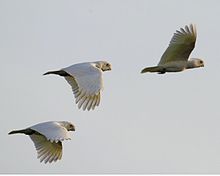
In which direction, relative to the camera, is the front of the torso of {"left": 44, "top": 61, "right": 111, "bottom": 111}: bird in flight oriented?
to the viewer's right

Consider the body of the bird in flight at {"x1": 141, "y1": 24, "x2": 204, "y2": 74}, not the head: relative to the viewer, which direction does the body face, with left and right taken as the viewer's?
facing to the right of the viewer

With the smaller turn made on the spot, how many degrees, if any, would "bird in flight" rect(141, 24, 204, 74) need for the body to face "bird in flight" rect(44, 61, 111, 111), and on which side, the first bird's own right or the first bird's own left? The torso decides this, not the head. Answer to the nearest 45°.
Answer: approximately 135° to the first bird's own right

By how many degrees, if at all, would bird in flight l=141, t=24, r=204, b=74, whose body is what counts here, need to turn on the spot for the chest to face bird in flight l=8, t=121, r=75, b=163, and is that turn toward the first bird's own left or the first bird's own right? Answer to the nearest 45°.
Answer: approximately 135° to the first bird's own right

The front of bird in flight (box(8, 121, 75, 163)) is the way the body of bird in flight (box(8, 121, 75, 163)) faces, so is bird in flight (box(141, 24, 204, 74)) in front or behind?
in front

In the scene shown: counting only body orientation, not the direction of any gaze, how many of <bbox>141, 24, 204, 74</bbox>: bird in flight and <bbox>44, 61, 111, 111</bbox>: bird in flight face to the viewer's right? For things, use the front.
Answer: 2

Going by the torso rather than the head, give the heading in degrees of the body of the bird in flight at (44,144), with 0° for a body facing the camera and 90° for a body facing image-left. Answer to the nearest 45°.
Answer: approximately 270°
